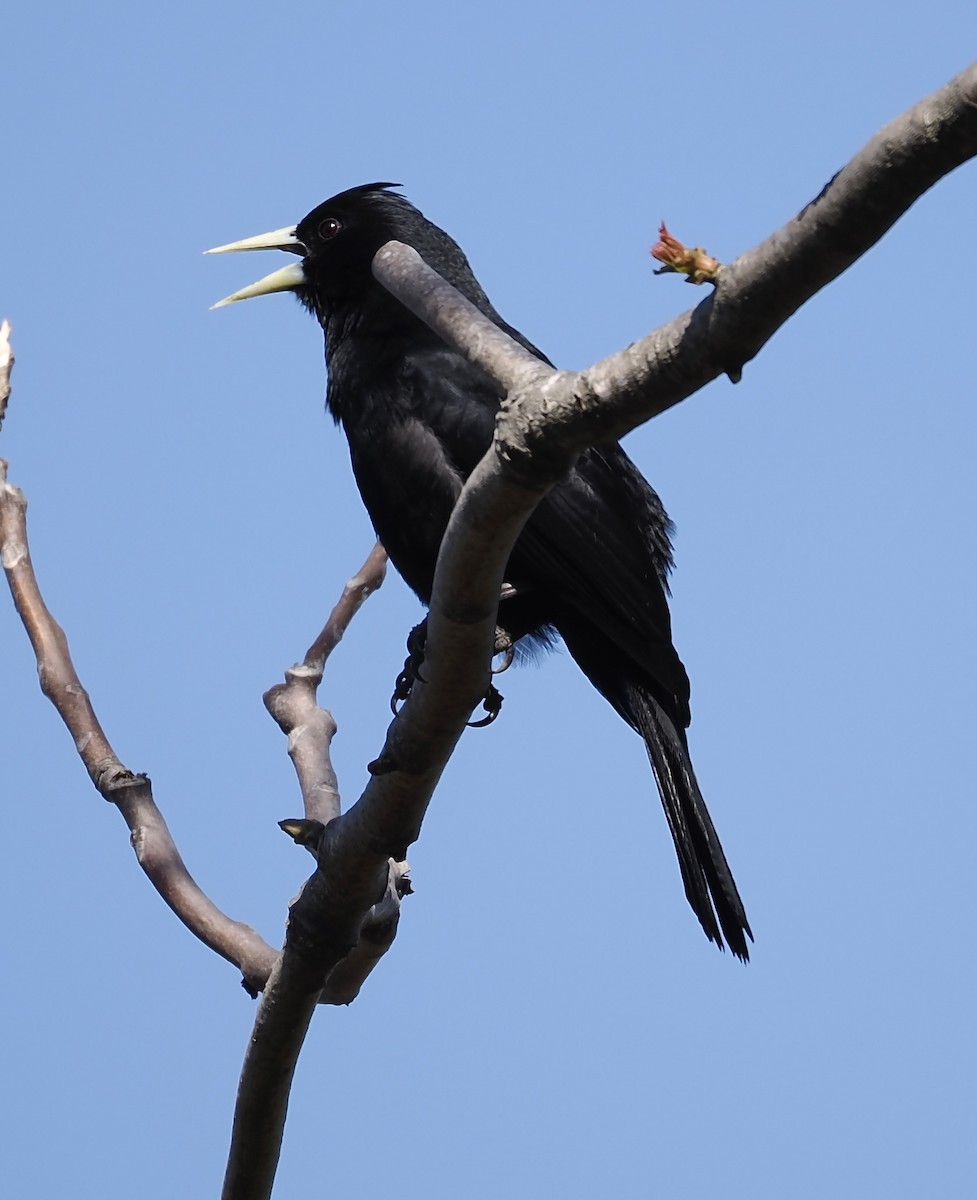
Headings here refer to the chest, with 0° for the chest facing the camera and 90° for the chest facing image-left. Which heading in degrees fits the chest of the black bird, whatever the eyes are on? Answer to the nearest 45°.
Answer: approximately 90°
